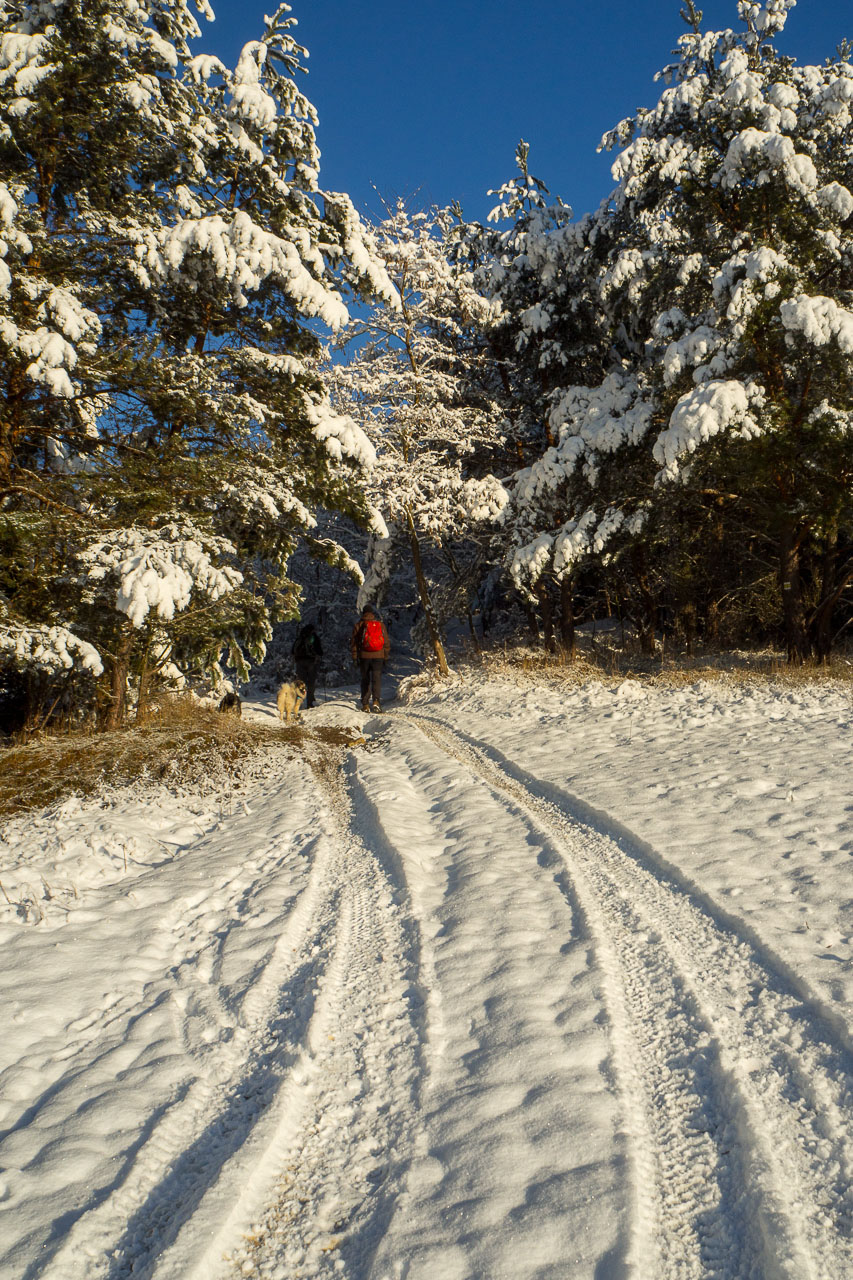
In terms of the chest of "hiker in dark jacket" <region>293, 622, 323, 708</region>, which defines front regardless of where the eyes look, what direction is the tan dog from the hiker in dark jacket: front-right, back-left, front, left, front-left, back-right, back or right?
back

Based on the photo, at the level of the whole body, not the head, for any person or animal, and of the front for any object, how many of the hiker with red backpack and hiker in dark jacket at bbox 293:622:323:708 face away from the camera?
2

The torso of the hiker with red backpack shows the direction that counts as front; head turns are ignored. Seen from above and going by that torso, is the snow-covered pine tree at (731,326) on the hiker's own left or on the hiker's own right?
on the hiker's own right

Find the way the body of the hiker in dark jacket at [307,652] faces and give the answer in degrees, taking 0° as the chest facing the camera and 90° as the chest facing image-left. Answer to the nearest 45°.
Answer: approximately 180°

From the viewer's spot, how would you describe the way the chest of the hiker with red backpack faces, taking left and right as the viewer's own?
facing away from the viewer
